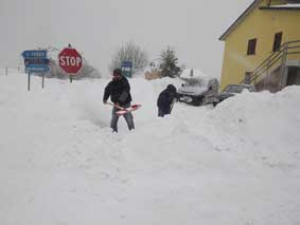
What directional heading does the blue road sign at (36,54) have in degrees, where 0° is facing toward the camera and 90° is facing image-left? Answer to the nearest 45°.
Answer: approximately 0°

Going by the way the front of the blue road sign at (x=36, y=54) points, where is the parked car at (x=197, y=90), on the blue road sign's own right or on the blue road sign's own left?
on the blue road sign's own left

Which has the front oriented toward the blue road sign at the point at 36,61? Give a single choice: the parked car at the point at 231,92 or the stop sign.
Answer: the parked car

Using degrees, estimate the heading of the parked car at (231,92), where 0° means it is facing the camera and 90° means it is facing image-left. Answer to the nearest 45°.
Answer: approximately 45°

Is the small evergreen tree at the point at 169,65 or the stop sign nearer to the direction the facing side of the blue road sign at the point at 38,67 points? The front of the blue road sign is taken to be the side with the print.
the stop sign

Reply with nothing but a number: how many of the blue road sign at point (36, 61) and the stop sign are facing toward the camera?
2

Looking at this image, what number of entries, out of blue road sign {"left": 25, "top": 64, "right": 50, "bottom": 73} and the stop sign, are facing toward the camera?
2

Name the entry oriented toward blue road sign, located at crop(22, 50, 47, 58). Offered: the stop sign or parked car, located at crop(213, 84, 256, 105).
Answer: the parked car
